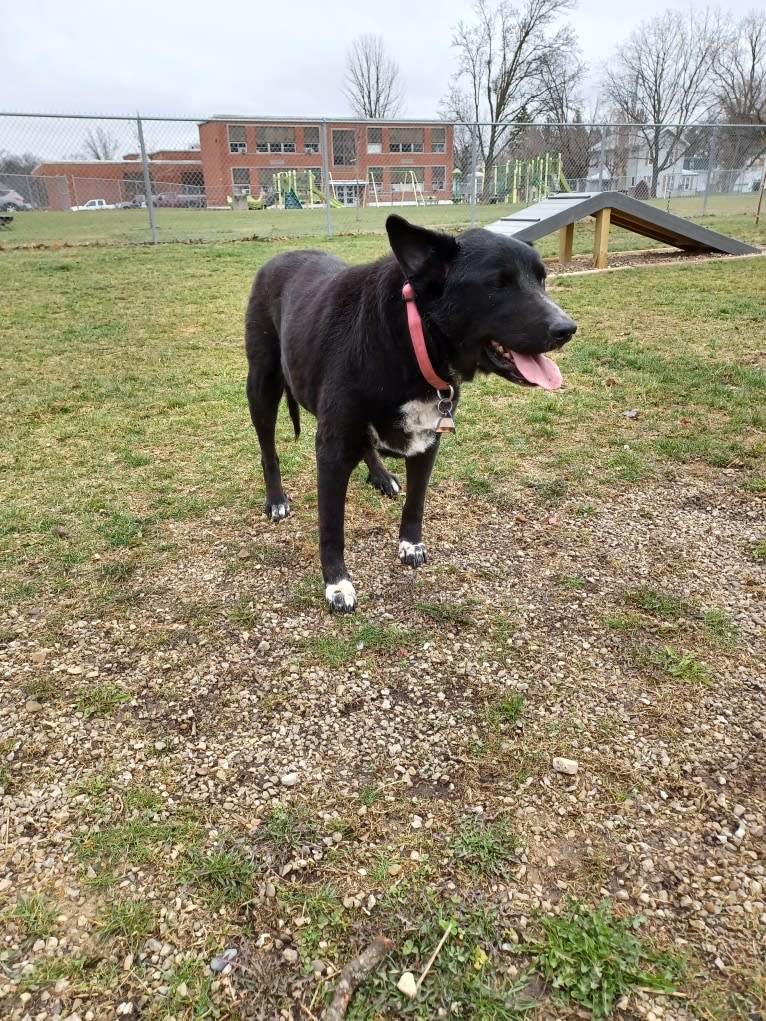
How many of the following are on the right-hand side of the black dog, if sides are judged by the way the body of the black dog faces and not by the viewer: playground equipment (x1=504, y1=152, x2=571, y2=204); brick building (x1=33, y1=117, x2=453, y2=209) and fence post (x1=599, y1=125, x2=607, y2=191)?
0

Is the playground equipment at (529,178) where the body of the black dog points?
no

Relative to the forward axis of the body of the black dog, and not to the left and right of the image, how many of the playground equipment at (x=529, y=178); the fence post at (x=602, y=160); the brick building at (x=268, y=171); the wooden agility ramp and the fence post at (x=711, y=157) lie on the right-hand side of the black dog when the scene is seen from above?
0

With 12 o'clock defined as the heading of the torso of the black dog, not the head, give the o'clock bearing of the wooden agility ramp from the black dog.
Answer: The wooden agility ramp is roughly at 8 o'clock from the black dog.

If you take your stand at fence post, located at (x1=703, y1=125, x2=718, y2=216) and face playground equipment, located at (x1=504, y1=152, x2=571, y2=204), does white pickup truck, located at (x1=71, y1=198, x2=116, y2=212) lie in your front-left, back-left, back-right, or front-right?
front-left

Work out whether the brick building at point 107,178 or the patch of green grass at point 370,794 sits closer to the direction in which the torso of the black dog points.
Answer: the patch of green grass

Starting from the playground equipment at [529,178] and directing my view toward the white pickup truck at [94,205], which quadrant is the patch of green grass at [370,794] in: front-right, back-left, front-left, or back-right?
front-left

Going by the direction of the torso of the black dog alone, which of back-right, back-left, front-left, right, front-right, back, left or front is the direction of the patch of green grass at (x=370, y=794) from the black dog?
front-right

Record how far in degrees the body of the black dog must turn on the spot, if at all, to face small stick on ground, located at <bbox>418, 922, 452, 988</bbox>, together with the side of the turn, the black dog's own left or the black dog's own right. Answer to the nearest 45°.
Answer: approximately 45° to the black dog's own right

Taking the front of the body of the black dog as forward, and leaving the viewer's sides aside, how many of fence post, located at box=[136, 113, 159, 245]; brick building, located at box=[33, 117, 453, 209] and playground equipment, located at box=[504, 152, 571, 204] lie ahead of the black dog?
0

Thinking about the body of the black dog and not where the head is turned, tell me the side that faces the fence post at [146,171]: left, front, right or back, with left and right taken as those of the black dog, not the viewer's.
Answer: back

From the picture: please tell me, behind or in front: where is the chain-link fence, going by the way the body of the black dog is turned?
behind

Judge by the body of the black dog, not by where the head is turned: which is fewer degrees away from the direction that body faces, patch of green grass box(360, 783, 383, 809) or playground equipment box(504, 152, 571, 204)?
the patch of green grass

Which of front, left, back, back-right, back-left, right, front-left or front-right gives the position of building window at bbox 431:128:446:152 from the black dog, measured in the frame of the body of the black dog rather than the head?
back-left

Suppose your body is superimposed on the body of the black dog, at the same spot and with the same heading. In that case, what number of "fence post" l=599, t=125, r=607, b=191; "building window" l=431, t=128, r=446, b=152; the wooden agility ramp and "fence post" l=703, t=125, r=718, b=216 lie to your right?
0

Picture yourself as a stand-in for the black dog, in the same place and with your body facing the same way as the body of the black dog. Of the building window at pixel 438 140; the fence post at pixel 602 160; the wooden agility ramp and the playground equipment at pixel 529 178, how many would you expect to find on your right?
0

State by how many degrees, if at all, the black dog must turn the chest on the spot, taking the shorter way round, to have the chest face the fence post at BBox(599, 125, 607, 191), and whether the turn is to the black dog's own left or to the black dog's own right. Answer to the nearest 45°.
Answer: approximately 135° to the black dog's own left

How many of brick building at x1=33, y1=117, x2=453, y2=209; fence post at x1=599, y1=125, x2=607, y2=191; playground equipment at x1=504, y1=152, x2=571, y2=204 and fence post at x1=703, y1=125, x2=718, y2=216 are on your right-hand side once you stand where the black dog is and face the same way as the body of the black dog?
0

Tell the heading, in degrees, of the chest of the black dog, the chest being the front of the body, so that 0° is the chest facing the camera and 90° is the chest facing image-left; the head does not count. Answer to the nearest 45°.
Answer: approximately 315°

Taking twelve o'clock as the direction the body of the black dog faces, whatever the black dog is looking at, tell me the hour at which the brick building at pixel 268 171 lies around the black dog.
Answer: The brick building is roughly at 7 o'clock from the black dog.

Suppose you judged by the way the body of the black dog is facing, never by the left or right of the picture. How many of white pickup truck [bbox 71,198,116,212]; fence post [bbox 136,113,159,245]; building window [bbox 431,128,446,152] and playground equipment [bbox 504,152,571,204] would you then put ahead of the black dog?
0

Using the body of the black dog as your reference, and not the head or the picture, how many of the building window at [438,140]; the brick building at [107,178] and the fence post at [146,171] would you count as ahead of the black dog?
0
